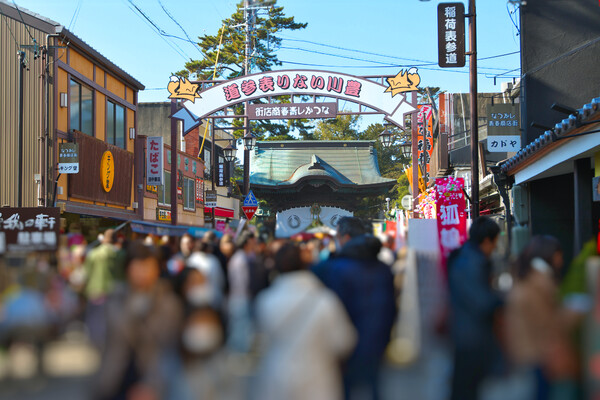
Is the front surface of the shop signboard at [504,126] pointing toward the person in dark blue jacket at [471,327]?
yes

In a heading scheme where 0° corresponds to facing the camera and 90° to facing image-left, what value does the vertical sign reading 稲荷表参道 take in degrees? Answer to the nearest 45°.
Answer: approximately 0°

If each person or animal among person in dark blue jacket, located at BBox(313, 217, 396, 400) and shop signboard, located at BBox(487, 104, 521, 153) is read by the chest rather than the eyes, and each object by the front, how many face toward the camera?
1

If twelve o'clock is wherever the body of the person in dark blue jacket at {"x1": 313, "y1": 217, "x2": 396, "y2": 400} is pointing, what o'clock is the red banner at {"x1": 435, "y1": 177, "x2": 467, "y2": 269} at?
The red banner is roughly at 2 o'clock from the person in dark blue jacket.

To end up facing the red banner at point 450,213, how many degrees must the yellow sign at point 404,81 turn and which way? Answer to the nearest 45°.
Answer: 0° — it already faces it
